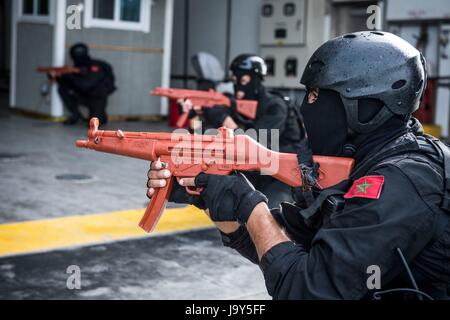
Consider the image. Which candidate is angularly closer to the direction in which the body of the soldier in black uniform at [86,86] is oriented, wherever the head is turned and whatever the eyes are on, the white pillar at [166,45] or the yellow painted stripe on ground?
the yellow painted stripe on ground

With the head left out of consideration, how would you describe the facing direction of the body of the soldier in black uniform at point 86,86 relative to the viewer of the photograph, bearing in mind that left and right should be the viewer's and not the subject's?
facing to the left of the viewer

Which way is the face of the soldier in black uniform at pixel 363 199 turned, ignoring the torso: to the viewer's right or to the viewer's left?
to the viewer's left

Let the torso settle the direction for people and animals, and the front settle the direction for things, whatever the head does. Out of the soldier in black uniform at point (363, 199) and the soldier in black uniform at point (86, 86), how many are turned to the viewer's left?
2

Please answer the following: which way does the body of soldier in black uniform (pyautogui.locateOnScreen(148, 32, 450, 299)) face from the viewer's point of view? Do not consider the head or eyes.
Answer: to the viewer's left

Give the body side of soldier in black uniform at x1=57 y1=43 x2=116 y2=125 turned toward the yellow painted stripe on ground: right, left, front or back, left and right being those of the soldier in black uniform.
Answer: left

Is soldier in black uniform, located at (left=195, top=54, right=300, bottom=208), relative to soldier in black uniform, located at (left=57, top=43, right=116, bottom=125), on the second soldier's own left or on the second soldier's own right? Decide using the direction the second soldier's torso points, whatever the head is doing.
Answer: on the second soldier's own left

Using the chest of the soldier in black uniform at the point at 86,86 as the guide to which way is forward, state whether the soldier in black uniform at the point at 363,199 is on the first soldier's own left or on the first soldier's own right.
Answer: on the first soldier's own left

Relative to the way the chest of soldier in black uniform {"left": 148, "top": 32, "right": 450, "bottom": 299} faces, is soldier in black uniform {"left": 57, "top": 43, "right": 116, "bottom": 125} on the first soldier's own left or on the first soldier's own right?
on the first soldier's own right
